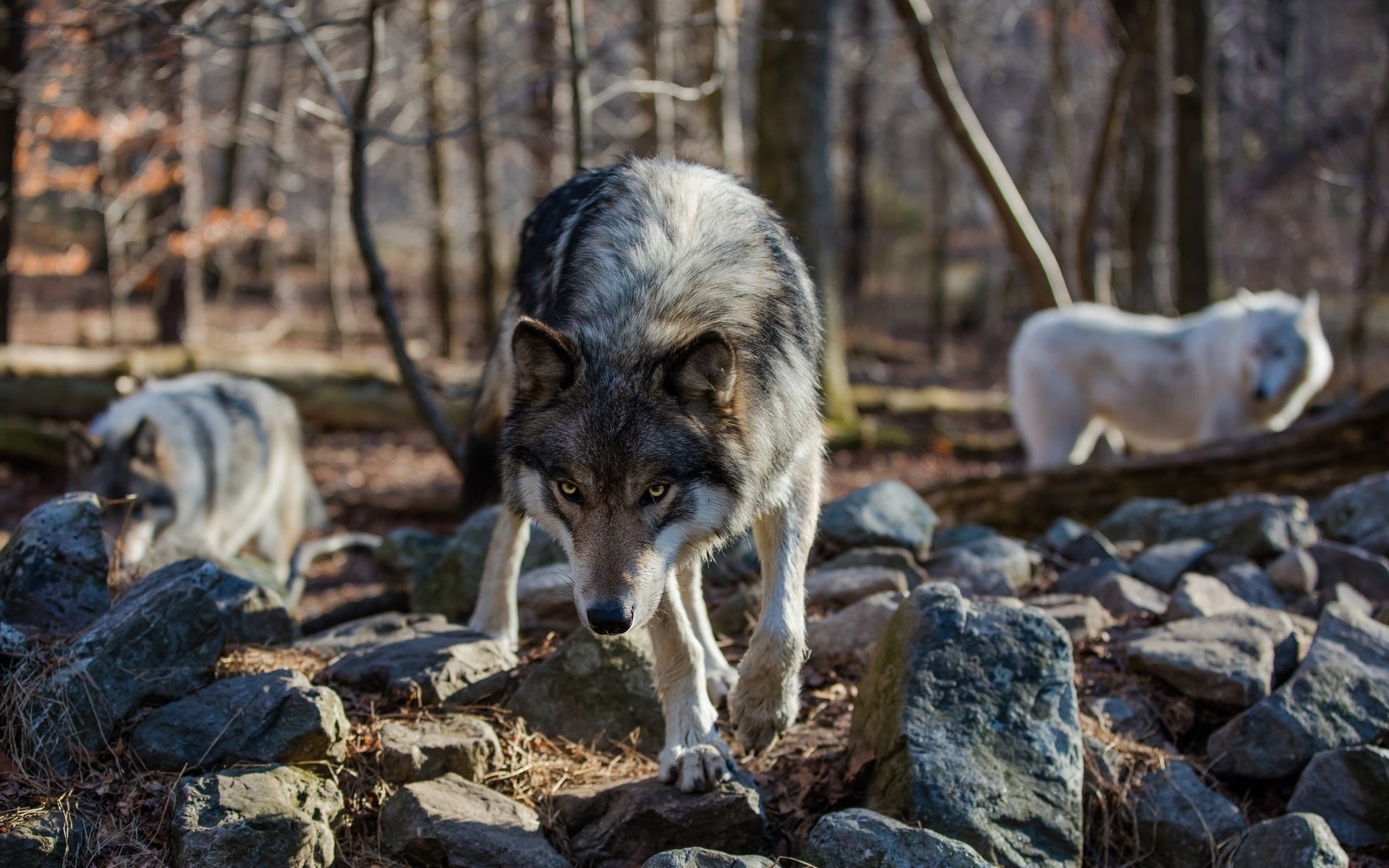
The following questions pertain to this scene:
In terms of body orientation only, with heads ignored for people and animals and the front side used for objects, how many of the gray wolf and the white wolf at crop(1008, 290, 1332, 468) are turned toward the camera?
1

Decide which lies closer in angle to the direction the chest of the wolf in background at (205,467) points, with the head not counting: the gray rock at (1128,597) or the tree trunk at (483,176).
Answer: the gray rock

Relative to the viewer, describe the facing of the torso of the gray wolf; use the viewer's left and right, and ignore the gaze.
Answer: facing the viewer

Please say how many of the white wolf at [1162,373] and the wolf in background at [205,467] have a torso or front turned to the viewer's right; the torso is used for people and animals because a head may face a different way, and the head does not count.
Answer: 1

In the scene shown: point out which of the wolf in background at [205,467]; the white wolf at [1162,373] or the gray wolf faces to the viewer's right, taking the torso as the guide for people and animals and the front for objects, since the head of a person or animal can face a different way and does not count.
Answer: the white wolf

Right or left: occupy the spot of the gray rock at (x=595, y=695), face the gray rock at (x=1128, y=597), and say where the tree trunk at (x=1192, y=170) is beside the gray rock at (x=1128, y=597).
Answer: left

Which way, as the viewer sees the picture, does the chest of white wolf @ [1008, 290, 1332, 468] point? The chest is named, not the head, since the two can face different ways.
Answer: to the viewer's right

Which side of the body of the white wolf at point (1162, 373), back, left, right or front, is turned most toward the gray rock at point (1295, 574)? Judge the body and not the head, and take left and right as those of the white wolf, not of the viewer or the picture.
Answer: right

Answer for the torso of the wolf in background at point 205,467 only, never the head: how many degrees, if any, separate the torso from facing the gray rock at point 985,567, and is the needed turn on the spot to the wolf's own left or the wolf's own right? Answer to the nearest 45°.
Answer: approximately 90° to the wolf's own left

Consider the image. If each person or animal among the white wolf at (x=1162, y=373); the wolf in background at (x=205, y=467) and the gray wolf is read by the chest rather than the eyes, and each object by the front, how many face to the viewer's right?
1

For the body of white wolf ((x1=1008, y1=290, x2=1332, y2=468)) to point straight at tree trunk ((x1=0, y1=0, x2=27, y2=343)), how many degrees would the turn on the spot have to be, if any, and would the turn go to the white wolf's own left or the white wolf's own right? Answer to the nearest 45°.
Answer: approximately 180°
